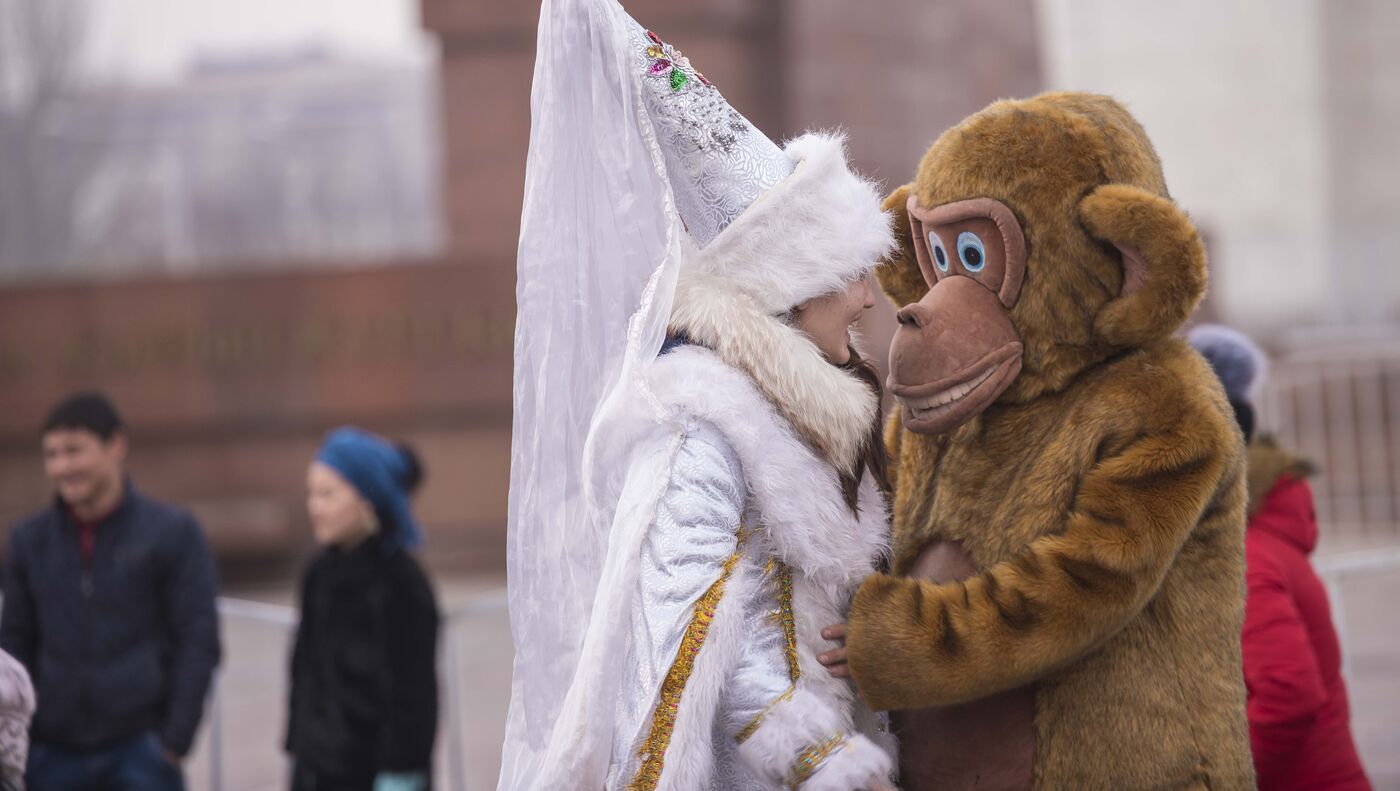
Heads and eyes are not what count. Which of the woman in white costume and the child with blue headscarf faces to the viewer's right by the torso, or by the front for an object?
the woman in white costume

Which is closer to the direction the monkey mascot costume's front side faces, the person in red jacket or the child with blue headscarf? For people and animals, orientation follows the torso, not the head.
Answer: the child with blue headscarf

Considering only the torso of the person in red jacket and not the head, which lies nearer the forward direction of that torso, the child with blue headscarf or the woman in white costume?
the child with blue headscarf

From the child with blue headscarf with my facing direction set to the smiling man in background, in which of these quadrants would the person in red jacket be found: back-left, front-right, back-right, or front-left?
back-left

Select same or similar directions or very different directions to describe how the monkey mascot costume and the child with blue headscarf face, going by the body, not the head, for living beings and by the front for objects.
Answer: same or similar directions

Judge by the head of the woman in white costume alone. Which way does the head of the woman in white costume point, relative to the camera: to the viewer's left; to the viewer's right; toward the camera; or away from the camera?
to the viewer's right

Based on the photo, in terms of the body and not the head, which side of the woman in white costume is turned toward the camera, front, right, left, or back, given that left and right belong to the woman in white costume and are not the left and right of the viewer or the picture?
right

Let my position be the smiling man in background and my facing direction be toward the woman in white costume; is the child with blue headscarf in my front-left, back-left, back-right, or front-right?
front-left

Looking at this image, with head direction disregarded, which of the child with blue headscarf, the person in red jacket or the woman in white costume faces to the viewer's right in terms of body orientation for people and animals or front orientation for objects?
the woman in white costume

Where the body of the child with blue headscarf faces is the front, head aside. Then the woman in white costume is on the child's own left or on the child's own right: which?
on the child's own left

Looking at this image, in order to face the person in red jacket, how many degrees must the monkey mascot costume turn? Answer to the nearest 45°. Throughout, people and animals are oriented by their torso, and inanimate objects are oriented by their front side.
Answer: approximately 180°

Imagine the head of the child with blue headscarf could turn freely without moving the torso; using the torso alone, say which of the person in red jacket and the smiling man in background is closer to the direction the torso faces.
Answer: the smiling man in background

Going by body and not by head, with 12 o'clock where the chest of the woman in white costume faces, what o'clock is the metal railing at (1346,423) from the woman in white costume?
The metal railing is roughly at 10 o'clock from the woman in white costume.

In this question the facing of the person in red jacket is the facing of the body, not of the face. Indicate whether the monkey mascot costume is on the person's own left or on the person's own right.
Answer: on the person's own left

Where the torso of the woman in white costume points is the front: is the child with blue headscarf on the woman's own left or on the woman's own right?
on the woman's own left

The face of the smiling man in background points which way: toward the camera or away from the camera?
toward the camera

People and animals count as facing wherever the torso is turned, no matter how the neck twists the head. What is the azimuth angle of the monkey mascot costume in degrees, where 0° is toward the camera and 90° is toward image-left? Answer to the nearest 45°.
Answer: approximately 45°
